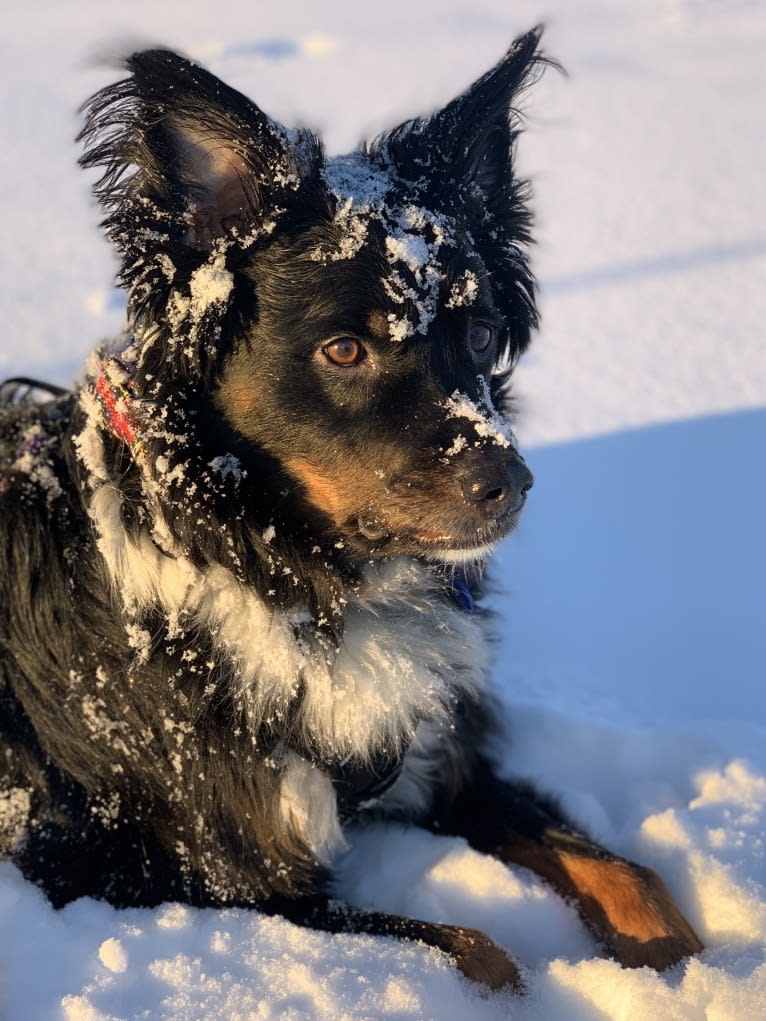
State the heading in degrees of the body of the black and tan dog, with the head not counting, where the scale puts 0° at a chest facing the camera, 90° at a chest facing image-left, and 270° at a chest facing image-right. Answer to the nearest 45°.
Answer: approximately 315°
